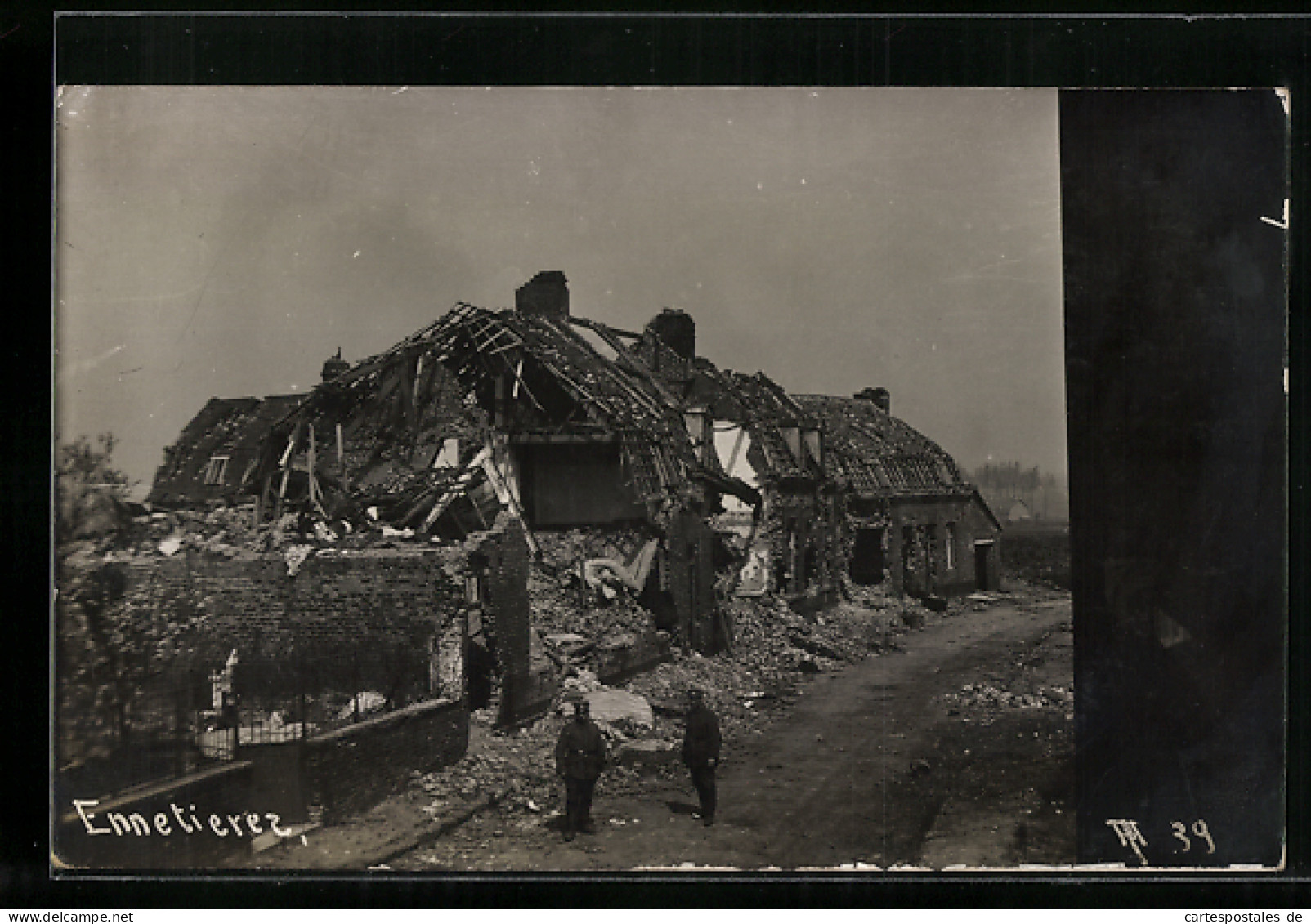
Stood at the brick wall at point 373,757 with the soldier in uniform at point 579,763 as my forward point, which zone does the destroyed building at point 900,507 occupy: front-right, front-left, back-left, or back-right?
front-left

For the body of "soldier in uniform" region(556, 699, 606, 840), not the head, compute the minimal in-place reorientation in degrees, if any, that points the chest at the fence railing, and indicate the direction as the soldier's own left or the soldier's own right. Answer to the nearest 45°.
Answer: approximately 90° to the soldier's own right

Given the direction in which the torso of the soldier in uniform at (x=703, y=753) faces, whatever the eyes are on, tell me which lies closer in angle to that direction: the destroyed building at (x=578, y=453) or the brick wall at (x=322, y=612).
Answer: the brick wall

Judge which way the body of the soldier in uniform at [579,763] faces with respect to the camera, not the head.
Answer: toward the camera

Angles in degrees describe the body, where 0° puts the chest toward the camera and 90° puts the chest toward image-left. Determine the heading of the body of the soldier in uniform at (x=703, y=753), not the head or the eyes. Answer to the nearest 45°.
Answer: approximately 45°

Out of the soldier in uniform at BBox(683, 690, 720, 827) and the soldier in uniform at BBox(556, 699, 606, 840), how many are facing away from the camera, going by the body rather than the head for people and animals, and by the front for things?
0

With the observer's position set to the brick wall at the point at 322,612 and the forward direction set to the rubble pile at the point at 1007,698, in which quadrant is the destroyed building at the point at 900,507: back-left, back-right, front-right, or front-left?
front-left

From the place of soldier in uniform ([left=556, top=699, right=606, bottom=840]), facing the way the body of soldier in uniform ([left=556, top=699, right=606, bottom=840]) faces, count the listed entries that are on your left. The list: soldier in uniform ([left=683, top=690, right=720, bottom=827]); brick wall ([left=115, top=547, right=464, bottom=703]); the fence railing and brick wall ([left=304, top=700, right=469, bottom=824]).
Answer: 1

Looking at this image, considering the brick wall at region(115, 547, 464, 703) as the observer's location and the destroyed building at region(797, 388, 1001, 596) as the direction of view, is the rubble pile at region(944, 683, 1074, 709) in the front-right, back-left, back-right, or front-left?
front-right

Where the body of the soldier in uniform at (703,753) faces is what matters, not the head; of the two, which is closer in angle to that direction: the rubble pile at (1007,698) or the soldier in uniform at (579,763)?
the soldier in uniform

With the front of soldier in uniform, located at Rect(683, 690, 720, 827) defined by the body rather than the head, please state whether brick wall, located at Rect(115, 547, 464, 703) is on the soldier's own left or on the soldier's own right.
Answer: on the soldier's own right
